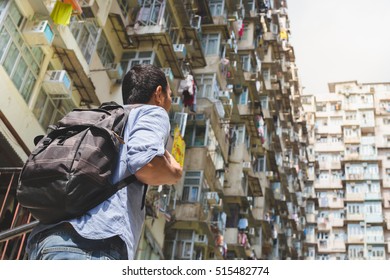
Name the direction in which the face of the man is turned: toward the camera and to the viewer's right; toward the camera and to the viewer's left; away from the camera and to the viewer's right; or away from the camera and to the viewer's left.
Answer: away from the camera and to the viewer's right

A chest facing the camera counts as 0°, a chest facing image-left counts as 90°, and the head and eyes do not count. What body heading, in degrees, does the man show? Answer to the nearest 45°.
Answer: approximately 225°

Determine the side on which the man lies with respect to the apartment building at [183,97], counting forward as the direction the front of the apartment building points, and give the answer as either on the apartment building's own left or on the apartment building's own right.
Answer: on the apartment building's own right

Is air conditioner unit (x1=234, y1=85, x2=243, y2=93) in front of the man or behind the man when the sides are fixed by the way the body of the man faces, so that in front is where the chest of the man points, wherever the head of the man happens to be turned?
in front

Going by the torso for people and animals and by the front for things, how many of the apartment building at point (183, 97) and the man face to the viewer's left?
0
